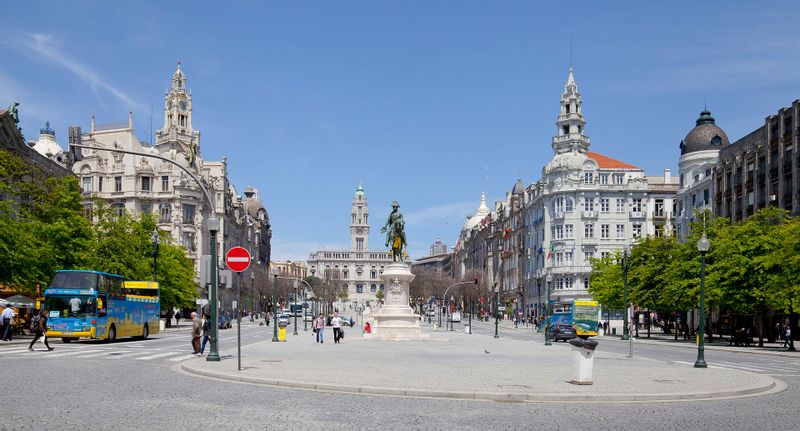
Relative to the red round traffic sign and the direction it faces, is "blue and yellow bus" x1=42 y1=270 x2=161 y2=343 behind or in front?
behind

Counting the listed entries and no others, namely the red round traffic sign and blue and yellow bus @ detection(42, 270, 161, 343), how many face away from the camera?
0

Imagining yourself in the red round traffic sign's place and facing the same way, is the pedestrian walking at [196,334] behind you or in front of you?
behind

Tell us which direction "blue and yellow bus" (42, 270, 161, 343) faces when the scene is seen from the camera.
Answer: facing the viewer and to the left of the viewer

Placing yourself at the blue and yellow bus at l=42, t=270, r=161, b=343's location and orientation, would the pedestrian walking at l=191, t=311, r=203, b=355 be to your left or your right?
on your left

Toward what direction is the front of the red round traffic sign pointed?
toward the camera
